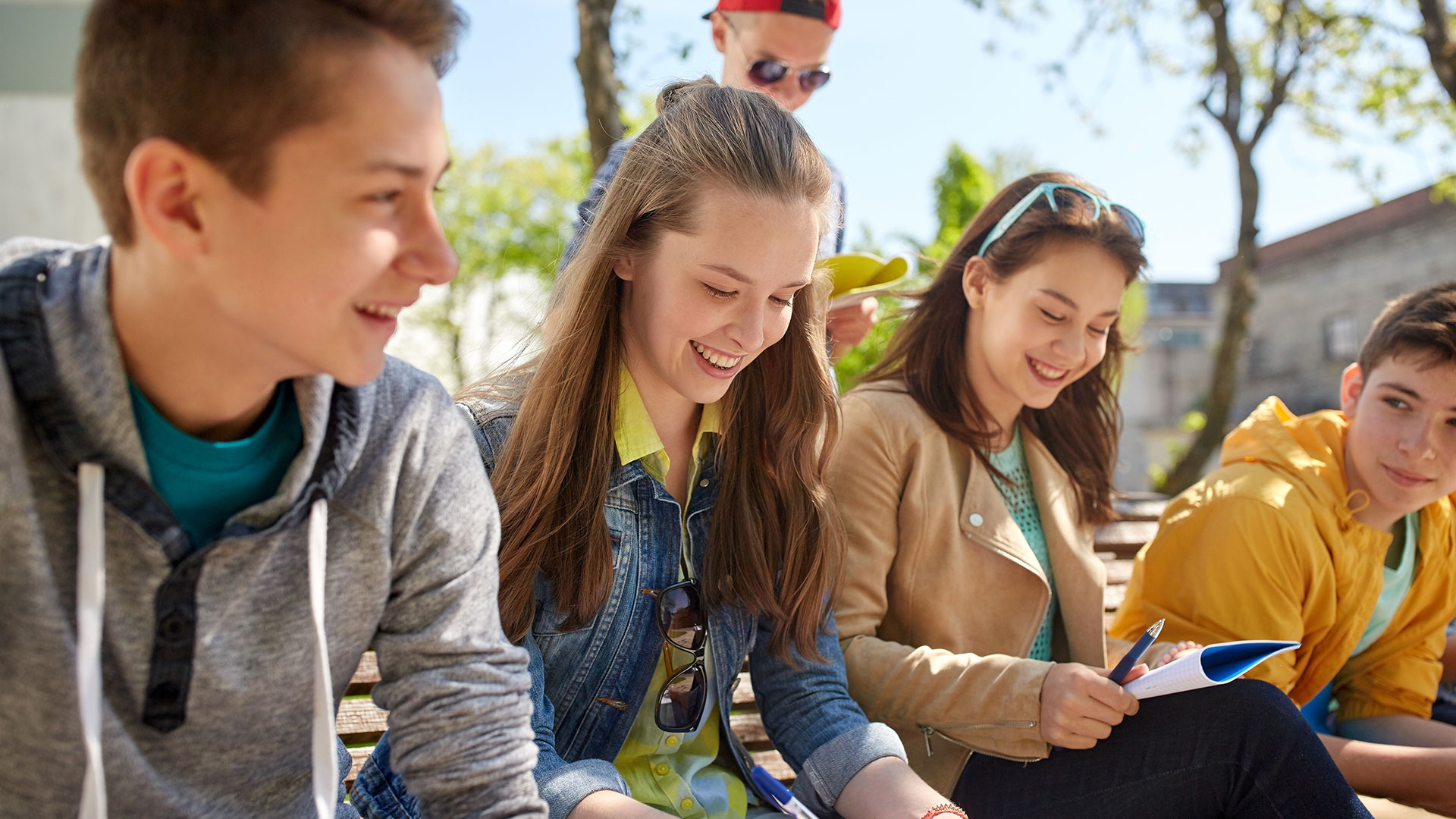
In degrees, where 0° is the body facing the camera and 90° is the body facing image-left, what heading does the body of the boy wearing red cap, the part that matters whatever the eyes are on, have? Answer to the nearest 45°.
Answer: approximately 315°

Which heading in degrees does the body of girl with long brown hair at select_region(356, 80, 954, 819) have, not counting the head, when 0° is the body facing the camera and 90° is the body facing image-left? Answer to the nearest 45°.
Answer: approximately 315°

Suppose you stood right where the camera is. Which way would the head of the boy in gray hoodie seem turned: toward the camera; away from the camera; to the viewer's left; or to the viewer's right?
to the viewer's right

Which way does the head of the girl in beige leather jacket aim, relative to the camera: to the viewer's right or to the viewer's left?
to the viewer's right

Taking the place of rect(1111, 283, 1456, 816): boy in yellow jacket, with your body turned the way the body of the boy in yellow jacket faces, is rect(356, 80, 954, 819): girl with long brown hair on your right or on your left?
on your right
